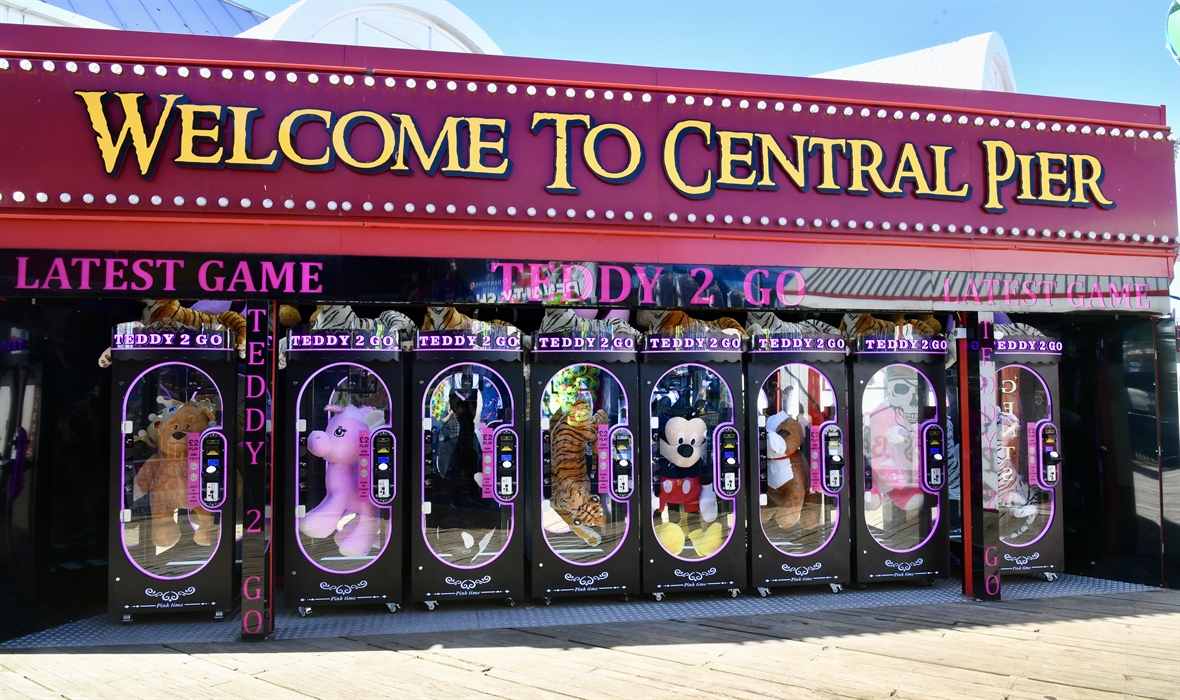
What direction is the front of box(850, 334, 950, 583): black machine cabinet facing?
toward the camera

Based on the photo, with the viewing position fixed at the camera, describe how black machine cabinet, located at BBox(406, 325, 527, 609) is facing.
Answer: facing the viewer

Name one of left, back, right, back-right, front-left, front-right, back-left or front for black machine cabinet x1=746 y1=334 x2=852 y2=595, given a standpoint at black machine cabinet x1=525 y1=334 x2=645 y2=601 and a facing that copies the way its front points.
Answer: left

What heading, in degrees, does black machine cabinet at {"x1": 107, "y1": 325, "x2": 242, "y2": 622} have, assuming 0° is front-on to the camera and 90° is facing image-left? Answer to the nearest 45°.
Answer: approximately 0°

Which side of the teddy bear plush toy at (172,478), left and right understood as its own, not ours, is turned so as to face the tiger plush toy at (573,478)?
left

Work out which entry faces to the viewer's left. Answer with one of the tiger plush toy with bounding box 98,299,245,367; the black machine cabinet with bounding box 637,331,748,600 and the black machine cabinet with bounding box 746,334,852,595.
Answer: the tiger plush toy

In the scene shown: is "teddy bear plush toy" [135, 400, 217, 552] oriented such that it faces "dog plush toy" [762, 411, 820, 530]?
no

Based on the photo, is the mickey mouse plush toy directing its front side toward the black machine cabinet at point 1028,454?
no
